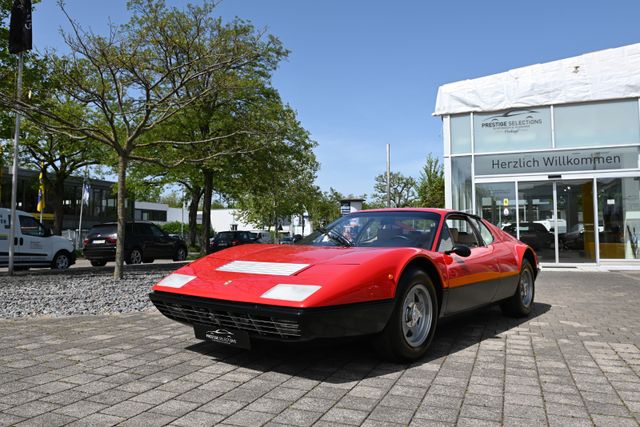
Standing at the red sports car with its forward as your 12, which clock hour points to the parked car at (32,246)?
The parked car is roughly at 3 o'clock from the red sports car.

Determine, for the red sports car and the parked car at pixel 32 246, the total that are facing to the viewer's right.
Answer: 1

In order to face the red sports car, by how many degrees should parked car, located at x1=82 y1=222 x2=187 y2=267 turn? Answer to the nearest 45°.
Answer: approximately 135° to its right

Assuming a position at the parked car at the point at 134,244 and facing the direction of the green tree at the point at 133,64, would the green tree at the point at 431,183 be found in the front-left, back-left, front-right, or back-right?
back-left

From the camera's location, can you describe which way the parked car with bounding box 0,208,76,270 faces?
facing to the right of the viewer

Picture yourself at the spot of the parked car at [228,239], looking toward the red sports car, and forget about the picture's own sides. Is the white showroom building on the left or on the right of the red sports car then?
left

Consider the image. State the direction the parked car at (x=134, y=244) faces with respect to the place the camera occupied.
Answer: facing away from the viewer and to the right of the viewer

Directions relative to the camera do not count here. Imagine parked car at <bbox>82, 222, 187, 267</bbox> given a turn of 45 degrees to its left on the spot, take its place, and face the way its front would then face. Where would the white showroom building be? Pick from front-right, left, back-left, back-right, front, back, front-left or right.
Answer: back-right

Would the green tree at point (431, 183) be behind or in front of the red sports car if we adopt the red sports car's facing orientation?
behind

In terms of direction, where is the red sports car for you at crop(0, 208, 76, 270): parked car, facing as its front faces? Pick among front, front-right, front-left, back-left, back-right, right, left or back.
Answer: right

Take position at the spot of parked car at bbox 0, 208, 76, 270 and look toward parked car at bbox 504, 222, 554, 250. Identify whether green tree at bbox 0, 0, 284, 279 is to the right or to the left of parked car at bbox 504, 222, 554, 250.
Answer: right

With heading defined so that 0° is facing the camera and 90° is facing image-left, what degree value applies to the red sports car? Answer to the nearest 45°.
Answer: approximately 45°

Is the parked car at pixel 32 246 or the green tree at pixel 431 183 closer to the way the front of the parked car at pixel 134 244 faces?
the green tree

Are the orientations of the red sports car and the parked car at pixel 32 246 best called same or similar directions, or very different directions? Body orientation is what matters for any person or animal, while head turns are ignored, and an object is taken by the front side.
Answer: very different directions
